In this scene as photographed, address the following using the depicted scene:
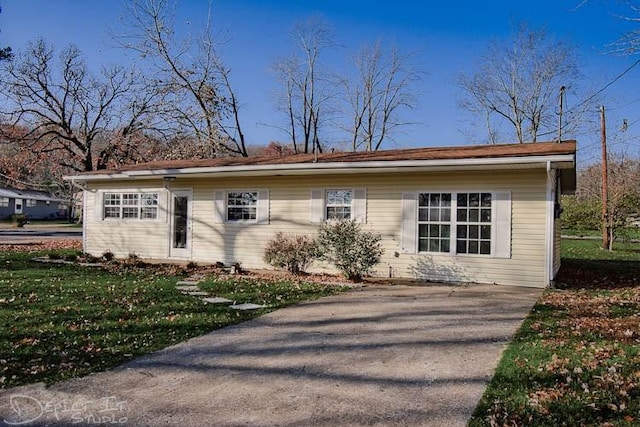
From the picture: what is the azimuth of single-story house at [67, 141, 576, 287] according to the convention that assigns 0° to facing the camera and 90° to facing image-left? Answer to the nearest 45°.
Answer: approximately 45°

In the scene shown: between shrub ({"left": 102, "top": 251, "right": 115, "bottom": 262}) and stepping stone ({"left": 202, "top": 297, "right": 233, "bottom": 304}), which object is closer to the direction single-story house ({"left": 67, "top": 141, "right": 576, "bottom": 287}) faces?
the stepping stone

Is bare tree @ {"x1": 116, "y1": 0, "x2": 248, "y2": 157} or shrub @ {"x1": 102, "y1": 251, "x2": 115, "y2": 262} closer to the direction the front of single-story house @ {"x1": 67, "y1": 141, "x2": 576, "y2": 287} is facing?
the shrub

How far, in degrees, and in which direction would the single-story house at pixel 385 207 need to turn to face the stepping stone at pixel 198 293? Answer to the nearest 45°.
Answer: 0° — it already faces it

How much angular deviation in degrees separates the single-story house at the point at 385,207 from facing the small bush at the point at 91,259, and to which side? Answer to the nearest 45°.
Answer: approximately 45° to its right

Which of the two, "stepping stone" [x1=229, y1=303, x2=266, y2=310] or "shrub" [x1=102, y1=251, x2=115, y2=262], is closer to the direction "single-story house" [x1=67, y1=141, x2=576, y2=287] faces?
the stepping stone

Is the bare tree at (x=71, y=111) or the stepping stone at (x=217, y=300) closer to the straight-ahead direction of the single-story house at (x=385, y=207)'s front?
the stepping stone

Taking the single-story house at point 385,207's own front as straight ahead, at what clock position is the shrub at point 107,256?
The shrub is roughly at 2 o'clock from the single-story house.

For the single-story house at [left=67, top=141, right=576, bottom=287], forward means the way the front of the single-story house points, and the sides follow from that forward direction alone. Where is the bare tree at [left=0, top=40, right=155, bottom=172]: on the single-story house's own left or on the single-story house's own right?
on the single-story house's own right

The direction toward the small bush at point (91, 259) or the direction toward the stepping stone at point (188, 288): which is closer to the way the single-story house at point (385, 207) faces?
the stepping stone

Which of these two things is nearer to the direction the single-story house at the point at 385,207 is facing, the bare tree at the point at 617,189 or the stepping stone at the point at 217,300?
the stepping stone
